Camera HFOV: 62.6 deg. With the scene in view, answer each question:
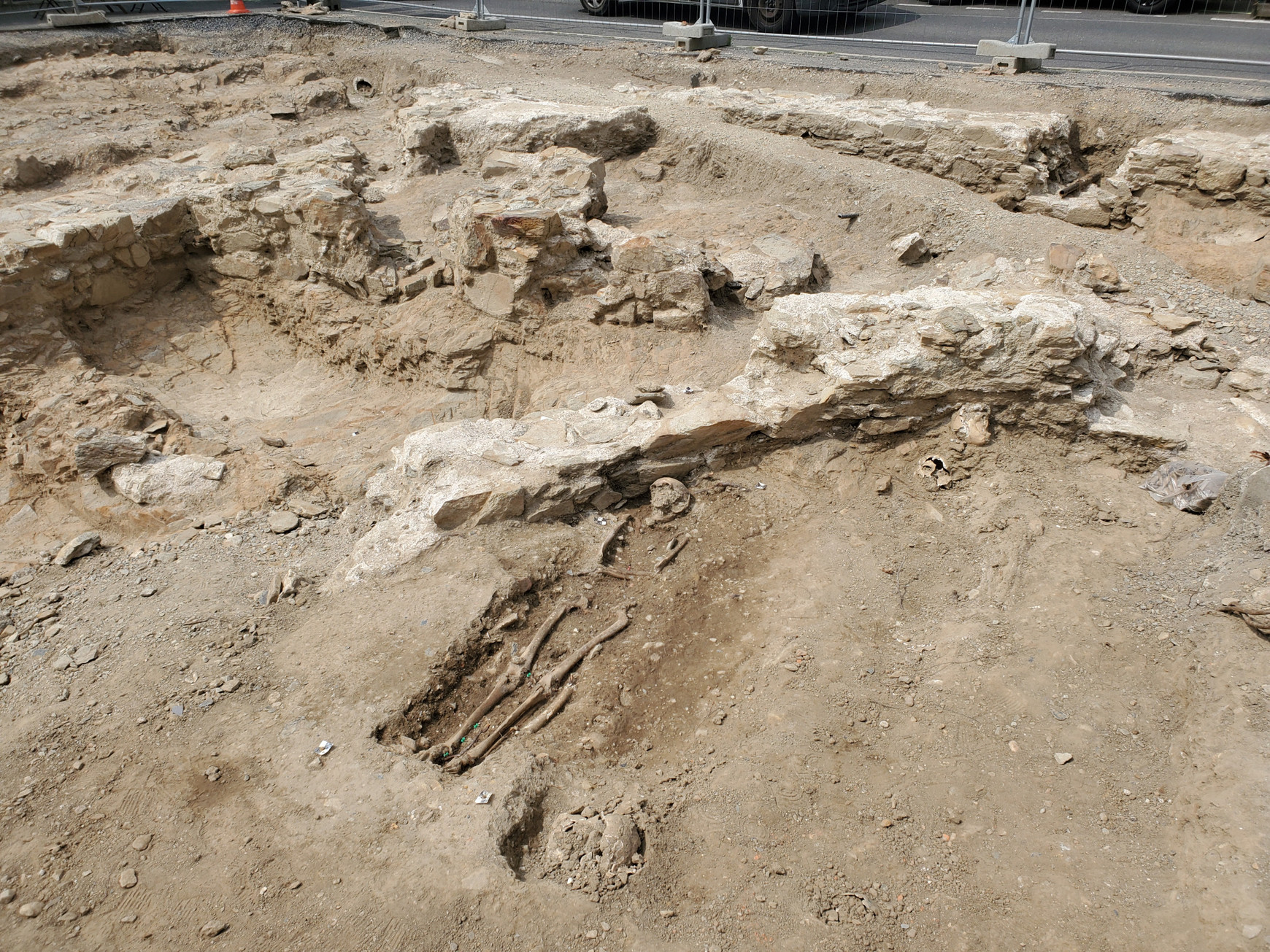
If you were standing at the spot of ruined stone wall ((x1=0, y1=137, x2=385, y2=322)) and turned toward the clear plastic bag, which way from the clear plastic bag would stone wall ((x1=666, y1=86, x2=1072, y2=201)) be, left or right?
left

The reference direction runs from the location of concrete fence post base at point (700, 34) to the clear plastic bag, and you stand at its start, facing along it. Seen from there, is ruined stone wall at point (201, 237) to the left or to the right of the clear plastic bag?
right
